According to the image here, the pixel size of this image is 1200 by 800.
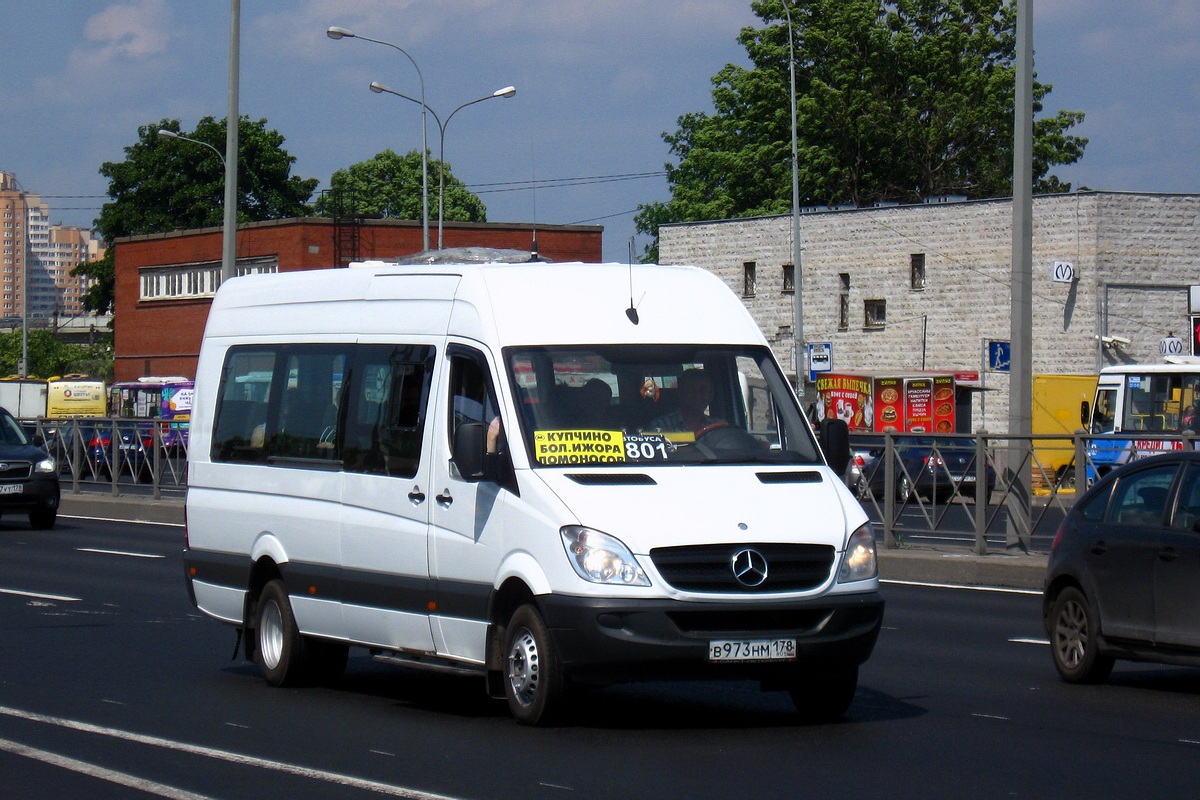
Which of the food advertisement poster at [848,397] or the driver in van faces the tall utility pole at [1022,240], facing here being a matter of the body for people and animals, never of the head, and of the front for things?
the food advertisement poster

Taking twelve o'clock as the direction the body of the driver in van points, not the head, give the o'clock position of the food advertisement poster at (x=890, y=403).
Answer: The food advertisement poster is roughly at 8 o'clock from the driver in van.

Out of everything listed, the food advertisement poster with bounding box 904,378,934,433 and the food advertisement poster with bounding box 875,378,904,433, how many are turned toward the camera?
2

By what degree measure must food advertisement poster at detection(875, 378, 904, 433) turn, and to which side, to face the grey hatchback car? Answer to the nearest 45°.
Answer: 0° — it already faces it

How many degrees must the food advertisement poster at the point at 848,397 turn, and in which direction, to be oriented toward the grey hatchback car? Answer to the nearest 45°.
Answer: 0° — it already faces it

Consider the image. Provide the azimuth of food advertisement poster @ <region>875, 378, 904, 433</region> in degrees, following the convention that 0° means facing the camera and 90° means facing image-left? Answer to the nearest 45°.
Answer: approximately 0°

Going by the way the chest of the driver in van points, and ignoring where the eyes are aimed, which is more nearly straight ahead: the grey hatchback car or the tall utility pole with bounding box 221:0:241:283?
the grey hatchback car

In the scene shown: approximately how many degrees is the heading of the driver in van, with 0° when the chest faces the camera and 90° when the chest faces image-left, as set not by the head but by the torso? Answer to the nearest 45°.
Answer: approximately 315°

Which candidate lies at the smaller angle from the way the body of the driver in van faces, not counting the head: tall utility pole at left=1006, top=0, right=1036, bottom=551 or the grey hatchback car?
the grey hatchback car

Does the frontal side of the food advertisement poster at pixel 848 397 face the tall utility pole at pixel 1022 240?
yes

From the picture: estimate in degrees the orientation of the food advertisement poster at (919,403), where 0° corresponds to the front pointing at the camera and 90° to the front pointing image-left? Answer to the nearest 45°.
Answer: approximately 0°

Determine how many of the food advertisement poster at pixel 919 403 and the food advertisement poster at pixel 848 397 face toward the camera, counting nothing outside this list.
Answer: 2
